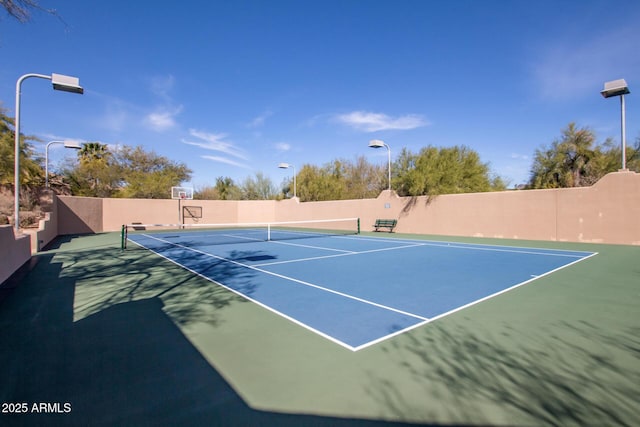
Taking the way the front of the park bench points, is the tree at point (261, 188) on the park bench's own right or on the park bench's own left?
on the park bench's own right

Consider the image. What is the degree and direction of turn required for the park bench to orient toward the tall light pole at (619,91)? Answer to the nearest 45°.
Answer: approximately 90° to its left

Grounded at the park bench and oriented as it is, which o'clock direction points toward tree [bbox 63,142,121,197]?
The tree is roughly at 2 o'clock from the park bench.

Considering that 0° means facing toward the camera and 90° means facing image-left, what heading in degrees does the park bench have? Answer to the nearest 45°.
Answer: approximately 45°

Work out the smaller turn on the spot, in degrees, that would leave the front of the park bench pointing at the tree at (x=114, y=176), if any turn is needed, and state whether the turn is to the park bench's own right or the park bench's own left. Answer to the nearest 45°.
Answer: approximately 45° to the park bench's own right

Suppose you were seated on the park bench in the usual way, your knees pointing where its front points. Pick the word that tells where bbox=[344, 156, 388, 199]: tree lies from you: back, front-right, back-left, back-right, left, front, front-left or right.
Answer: back-right

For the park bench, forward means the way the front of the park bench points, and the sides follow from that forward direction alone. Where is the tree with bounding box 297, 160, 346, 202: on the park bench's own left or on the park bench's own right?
on the park bench's own right

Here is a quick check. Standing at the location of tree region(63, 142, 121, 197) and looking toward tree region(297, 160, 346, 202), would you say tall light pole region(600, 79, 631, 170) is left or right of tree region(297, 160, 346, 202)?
right
